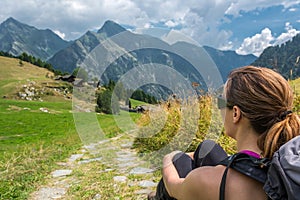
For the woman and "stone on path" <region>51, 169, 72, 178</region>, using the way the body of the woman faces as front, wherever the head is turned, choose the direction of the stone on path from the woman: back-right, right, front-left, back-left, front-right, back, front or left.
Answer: front

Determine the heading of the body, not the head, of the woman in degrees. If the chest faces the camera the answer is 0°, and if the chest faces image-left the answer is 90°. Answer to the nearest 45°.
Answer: approximately 135°

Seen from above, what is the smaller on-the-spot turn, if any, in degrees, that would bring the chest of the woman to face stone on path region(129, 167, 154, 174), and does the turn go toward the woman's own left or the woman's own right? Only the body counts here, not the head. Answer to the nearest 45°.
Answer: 0° — they already face it

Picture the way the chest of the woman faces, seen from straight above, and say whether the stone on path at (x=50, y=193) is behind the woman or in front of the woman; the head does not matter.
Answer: in front

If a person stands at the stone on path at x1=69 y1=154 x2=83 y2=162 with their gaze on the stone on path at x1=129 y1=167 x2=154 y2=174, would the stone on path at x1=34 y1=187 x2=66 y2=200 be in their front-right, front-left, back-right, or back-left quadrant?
front-right

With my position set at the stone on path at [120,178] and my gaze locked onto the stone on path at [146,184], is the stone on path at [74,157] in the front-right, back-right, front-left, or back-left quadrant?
back-left

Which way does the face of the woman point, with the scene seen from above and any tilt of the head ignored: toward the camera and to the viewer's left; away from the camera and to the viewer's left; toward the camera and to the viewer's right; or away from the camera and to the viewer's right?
away from the camera and to the viewer's left

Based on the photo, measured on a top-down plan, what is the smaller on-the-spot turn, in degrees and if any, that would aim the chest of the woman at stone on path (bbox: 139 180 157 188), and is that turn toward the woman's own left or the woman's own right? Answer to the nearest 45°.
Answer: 0° — they already face it

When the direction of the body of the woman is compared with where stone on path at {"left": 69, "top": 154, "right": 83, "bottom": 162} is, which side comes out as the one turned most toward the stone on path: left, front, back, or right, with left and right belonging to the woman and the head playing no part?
front
